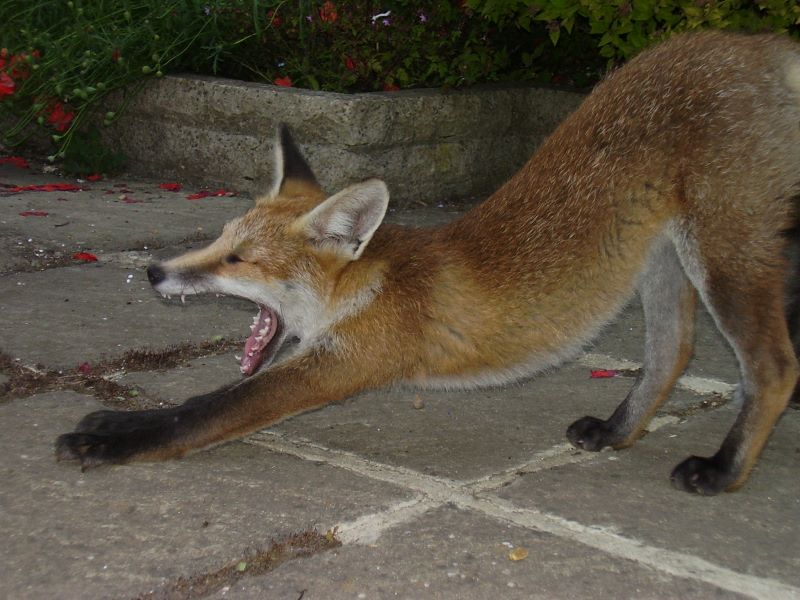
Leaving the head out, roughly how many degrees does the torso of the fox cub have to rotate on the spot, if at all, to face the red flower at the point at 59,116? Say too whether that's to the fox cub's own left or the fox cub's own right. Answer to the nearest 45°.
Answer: approximately 45° to the fox cub's own right

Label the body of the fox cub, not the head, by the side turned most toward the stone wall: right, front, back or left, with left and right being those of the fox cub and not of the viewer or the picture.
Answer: right

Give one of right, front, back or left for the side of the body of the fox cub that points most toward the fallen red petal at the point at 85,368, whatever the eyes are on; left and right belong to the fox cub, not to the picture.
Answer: front

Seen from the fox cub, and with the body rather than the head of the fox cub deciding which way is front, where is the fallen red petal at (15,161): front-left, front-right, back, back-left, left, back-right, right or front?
front-right

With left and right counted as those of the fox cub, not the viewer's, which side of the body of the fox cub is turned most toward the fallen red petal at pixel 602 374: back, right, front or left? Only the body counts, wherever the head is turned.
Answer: right

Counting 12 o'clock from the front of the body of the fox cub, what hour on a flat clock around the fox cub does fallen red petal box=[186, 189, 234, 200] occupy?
The fallen red petal is roughly at 2 o'clock from the fox cub.

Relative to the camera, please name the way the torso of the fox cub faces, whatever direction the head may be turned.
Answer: to the viewer's left

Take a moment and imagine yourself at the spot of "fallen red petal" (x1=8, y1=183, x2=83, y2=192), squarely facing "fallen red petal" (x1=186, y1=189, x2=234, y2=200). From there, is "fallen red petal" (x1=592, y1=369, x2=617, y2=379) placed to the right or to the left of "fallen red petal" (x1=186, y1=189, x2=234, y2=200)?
right

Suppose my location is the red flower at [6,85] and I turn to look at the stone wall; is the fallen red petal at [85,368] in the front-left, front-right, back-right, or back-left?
front-right

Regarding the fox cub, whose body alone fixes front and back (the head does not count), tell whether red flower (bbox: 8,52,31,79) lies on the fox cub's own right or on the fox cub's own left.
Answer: on the fox cub's own right

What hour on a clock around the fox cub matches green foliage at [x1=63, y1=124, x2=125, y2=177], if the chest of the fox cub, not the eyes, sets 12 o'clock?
The green foliage is roughly at 2 o'clock from the fox cub.
